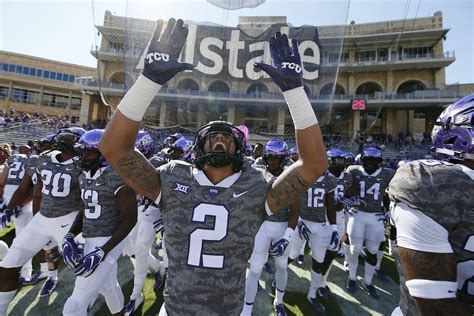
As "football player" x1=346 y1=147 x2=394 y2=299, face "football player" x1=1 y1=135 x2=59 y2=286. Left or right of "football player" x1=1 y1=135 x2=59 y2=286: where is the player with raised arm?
left

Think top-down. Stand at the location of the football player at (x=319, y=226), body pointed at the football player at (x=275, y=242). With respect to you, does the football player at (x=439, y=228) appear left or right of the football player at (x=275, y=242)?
left

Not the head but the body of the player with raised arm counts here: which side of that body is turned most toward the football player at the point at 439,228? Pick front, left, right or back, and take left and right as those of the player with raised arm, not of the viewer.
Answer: left

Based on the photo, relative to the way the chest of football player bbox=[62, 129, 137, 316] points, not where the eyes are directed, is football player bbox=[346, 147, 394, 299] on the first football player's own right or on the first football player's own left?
on the first football player's own left

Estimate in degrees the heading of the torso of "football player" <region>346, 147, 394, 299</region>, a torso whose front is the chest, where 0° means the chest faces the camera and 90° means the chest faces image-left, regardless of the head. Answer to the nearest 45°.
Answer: approximately 0°

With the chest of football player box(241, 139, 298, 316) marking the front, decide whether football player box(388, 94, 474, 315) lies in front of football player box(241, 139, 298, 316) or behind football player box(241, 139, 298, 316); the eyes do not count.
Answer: in front

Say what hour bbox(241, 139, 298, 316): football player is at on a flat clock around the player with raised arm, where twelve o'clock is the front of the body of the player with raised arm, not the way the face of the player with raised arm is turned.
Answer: The football player is roughly at 7 o'clock from the player with raised arm.

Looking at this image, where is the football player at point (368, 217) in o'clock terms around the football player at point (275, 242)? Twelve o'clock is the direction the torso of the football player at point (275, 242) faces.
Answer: the football player at point (368, 217) is roughly at 8 o'clock from the football player at point (275, 242).

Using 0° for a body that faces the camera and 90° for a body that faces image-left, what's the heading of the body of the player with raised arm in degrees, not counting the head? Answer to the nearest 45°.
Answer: approximately 0°

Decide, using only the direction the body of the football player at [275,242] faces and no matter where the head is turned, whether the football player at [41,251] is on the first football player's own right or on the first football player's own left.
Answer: on the first football player's own right

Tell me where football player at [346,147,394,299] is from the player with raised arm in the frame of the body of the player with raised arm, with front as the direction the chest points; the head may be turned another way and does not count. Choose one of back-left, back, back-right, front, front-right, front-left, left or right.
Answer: back-left
